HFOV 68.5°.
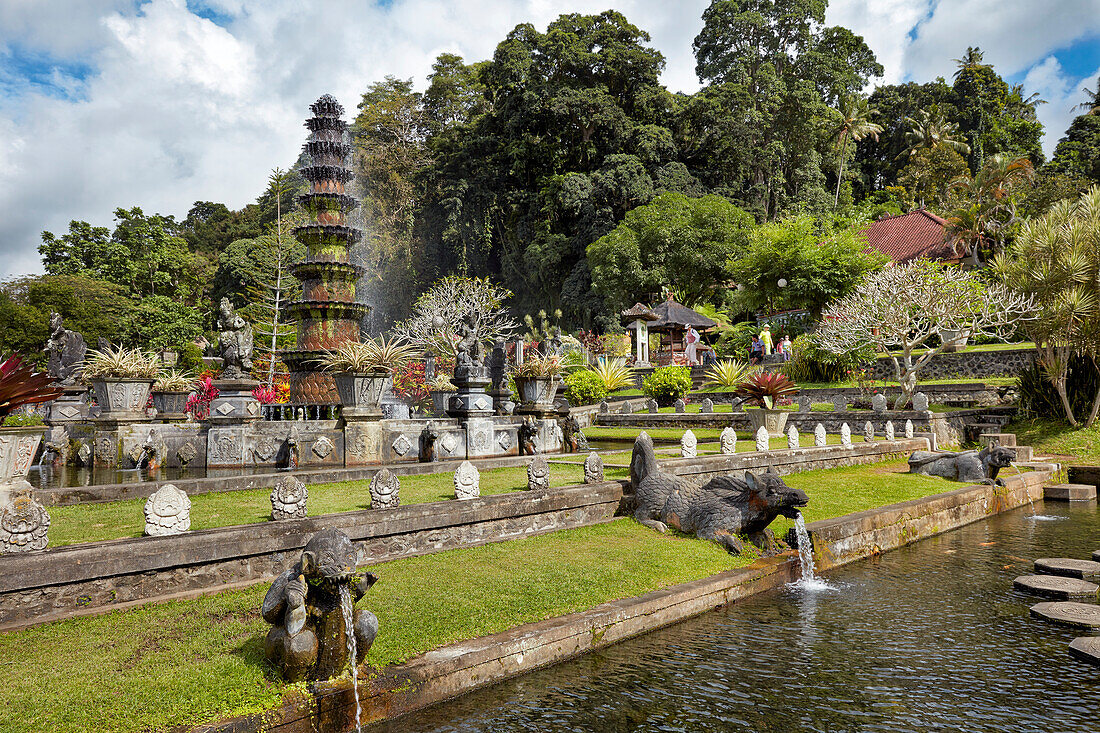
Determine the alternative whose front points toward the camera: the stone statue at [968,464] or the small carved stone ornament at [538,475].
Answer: the small carved stone ornament

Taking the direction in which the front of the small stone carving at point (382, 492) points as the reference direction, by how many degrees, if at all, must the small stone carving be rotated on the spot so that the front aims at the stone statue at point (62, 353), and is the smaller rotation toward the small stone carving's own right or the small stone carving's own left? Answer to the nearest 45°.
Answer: approximately 135° to the small stone carving's own right

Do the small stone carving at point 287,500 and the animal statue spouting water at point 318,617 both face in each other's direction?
no

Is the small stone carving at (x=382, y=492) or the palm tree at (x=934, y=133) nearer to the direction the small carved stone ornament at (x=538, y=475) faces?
the small stone carving

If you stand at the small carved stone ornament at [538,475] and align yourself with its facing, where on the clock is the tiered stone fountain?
The tiered stone fountain is roughly at 5 o'clock from the small carved stone ornament.

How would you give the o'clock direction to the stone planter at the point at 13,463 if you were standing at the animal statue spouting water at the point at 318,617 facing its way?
The stone planter is roughly at 6 o'clock from the animal statue spouting water.

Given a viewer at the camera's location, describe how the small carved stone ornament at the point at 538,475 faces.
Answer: facing the viewer

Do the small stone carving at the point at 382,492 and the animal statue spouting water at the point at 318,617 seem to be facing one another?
no

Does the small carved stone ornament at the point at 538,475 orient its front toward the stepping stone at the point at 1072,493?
no

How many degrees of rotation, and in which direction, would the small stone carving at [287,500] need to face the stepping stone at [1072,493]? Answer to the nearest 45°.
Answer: approximately 90° to its left

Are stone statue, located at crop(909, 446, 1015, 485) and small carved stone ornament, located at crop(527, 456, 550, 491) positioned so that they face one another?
no

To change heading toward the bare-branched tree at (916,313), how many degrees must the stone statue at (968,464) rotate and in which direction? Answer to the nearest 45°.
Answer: approximately 90° to its left

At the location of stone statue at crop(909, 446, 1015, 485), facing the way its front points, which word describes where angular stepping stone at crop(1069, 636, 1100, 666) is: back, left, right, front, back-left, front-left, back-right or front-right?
right

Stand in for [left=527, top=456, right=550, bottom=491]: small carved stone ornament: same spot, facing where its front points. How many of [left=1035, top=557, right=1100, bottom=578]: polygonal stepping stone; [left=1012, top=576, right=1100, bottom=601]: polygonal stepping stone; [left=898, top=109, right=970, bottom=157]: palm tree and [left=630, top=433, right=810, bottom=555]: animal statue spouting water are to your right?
0

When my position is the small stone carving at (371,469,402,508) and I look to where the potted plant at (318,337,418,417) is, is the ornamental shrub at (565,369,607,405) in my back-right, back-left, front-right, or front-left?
front-right

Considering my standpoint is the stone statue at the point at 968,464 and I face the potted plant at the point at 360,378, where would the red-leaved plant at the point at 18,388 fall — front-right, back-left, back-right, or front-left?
front-left

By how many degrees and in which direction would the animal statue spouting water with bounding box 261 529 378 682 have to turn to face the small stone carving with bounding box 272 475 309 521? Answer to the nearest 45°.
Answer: approximately 135° to its left

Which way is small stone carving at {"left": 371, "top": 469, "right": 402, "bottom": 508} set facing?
toward the camera

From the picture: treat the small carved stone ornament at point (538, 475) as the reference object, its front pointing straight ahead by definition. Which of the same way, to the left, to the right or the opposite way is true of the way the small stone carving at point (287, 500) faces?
the same way

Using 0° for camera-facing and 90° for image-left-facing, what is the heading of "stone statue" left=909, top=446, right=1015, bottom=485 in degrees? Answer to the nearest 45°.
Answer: approximately 270°
